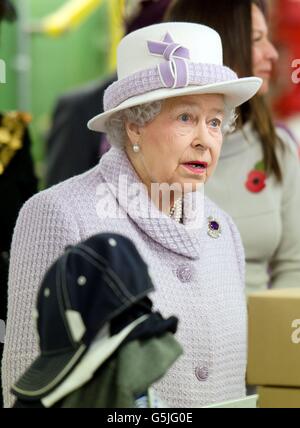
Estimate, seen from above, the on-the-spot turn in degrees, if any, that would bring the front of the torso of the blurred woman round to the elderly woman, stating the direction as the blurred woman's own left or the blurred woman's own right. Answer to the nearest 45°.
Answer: approximately 45° to the blurred woman's own right

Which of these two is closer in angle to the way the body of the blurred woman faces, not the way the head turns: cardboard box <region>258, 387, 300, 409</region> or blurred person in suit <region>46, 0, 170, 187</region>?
the cardboard box

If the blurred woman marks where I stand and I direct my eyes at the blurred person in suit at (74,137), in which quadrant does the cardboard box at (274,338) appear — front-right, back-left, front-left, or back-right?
back-left

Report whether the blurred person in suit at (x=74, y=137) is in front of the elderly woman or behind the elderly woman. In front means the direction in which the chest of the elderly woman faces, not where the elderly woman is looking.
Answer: behind

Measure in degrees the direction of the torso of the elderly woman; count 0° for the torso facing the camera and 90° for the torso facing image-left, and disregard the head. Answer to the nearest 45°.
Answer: approximately 315°
